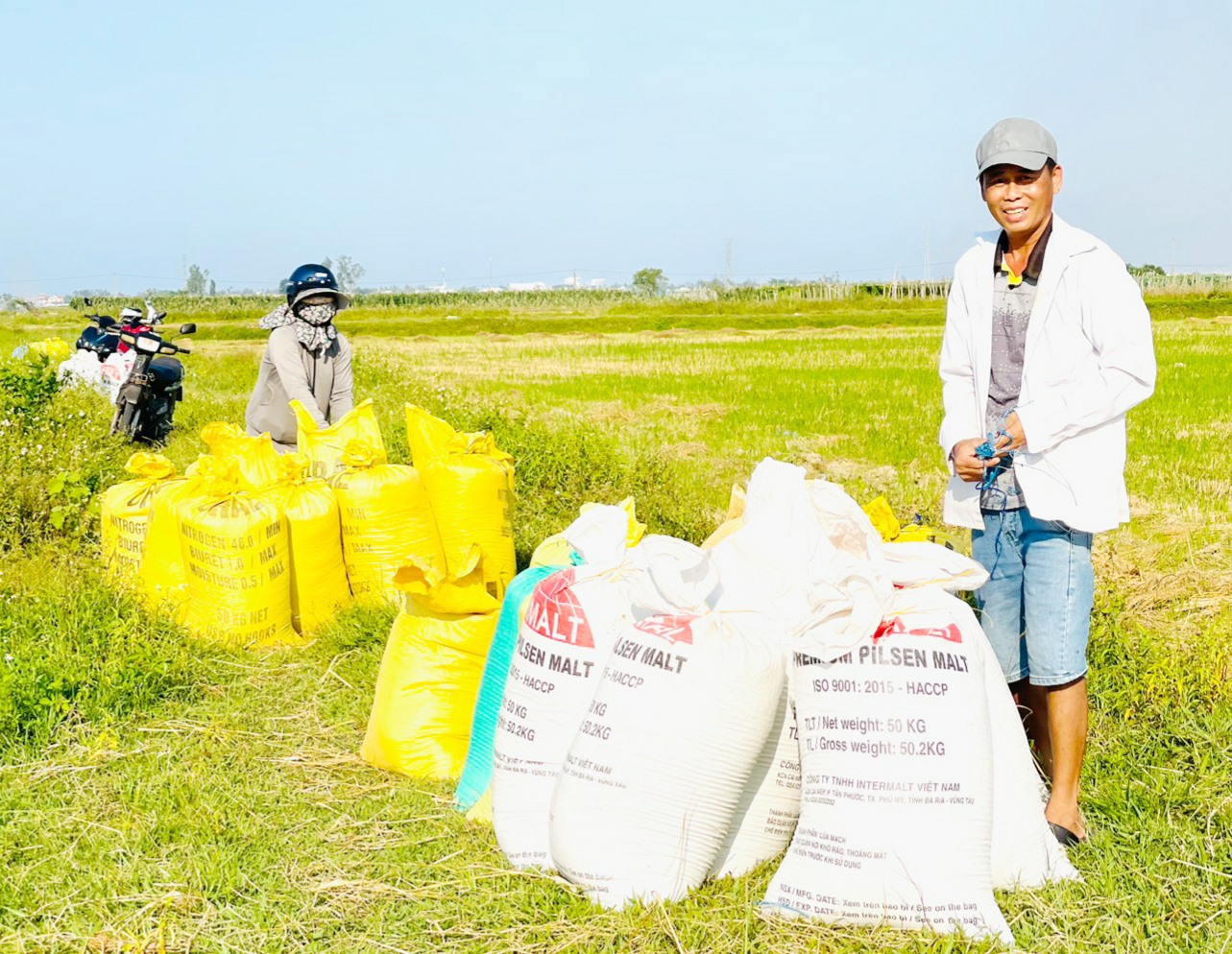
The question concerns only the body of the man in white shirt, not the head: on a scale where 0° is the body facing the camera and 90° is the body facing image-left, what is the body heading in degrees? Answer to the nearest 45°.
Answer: approximately 45°

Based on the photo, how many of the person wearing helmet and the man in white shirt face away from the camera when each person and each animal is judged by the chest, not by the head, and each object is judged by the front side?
0

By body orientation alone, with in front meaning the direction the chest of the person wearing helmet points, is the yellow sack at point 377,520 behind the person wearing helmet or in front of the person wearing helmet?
in front

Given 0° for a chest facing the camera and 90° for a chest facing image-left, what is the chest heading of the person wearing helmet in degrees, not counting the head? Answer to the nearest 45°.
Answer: approximately 315°

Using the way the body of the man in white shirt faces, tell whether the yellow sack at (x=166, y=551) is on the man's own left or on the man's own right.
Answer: on the man's own right
